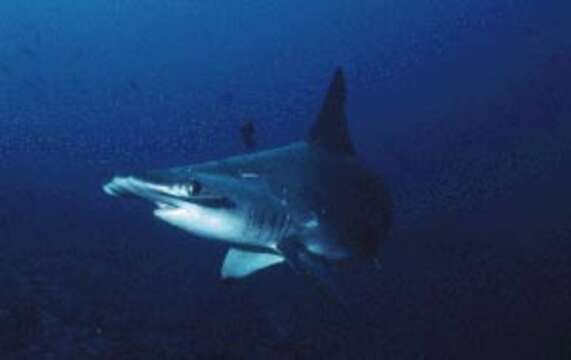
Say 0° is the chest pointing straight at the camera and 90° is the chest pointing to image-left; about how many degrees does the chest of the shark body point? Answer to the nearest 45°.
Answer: approximately 45°
